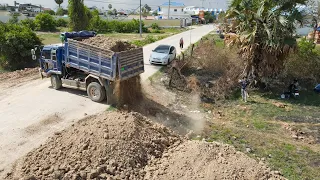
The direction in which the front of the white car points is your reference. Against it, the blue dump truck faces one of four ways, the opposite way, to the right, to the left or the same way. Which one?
to the right

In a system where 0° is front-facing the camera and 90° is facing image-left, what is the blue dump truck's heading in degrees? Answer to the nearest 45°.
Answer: approximately 135°

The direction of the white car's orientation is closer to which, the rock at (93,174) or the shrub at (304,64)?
the rock

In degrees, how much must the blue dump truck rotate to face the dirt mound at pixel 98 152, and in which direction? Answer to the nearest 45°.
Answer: approximately 135° to its left

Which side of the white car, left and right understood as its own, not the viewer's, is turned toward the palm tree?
left

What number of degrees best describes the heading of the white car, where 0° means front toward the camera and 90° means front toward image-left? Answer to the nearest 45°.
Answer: approximately 45°

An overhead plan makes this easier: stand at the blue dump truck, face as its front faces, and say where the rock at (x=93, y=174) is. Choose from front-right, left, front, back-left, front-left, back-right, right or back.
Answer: back-left

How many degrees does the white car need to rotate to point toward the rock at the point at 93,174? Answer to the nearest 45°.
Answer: approximately 45° to its left

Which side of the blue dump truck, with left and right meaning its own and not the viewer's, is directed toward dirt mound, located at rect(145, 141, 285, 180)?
back
